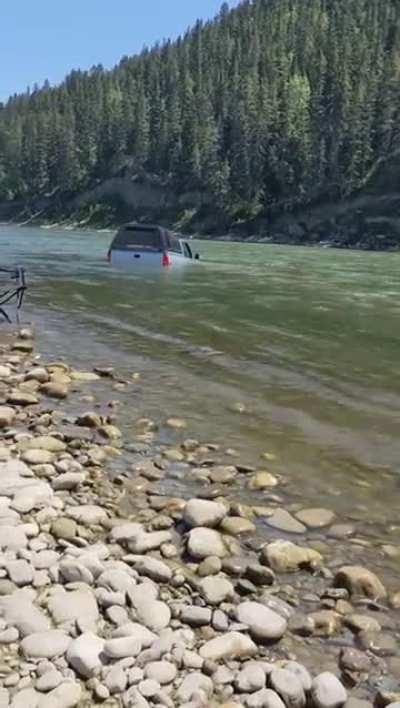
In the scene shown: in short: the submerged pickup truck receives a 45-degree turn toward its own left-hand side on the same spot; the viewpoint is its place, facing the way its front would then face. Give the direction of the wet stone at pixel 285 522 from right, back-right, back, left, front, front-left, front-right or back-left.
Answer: back

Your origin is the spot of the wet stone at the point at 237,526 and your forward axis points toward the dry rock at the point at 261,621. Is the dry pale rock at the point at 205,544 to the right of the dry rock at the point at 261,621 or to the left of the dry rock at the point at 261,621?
right

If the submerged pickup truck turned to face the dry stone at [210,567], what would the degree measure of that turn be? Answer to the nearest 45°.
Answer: approximately 135° to its right

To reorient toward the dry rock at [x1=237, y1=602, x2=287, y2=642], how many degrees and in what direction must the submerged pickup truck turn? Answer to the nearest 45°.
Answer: approximately 135° to its right

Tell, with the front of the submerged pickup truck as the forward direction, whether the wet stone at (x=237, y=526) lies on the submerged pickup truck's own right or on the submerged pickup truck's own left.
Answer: on the submerged pickup truck's own right

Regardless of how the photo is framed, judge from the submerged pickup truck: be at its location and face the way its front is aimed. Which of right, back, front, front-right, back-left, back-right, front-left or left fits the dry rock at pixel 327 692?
back-right

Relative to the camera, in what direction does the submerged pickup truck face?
facing away from the viewer and to the right of the viewer

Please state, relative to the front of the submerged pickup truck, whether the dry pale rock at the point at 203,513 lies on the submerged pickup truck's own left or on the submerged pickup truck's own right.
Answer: on the submerged pickup truck's own right

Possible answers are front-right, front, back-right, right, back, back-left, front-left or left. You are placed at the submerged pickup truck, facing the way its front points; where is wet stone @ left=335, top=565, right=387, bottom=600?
back-right

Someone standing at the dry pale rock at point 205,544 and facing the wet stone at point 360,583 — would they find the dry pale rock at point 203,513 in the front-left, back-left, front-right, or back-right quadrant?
back-left

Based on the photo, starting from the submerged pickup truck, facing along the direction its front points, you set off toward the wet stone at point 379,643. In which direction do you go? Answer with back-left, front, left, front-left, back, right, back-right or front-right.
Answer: back-right

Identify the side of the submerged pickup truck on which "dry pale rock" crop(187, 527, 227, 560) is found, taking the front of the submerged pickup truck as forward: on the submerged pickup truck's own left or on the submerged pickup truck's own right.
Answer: on the submerged pickup truck's own right
